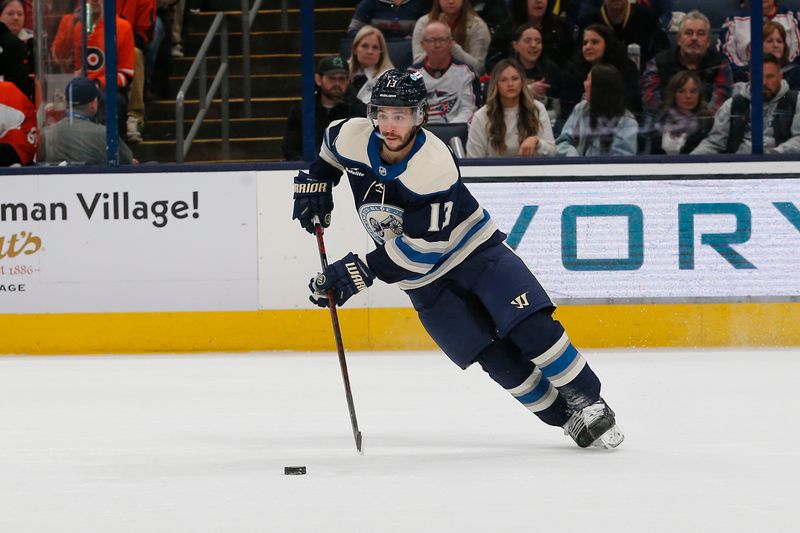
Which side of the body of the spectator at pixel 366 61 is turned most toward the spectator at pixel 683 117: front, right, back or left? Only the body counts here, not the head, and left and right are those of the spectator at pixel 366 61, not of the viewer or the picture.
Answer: left

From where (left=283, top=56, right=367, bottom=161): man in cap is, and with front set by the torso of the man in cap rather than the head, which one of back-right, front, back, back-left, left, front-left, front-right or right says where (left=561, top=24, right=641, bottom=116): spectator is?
left

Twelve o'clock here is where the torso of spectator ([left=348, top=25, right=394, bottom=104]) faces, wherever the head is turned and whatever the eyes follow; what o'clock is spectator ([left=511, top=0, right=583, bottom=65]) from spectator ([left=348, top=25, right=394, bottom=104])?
spectator ([left=511, top=0, right=583, bottom=65]) is roughly at 9 o'clock from spectator ([left=348, top=25, right=394, bottom=104]).

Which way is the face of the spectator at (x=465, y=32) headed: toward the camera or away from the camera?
toward the camera

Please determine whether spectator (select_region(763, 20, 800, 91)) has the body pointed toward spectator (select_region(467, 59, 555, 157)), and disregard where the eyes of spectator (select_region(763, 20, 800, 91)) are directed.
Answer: no

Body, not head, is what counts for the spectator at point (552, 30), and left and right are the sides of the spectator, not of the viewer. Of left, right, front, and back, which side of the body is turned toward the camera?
front

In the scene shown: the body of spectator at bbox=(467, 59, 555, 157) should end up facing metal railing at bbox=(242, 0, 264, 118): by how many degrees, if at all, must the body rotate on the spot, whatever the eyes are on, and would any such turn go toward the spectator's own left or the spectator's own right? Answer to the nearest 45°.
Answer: approximately 135° to the spectator's own right

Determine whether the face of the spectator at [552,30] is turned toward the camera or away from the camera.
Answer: toward the camera

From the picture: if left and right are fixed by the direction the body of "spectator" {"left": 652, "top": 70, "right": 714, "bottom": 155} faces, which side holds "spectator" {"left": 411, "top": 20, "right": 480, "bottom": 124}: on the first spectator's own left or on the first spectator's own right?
on the first spectator's own right

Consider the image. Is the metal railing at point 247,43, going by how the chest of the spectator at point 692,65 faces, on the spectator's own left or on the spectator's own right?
on the spectator's own right

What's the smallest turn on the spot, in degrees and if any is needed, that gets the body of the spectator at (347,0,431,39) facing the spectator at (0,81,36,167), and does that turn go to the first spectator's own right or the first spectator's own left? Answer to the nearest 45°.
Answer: approximately 90° to the first spectator's own right

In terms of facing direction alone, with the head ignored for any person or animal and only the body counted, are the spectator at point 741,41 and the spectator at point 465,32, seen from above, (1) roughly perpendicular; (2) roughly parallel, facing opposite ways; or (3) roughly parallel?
roughly parallel

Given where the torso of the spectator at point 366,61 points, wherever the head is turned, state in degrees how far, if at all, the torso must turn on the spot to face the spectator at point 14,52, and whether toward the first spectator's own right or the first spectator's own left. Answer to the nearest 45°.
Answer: approximately 90° to the first spectator's own right

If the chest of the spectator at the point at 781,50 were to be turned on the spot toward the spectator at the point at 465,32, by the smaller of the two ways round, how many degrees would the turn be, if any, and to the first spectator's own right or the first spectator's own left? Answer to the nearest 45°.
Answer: approximately 90° to the first spectator's own right

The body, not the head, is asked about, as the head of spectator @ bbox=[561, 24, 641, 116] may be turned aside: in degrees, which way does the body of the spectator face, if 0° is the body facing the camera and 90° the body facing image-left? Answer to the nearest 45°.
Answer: approximately 45°

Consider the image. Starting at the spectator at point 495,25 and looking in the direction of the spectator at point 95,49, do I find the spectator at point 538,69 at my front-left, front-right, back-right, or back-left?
back-left

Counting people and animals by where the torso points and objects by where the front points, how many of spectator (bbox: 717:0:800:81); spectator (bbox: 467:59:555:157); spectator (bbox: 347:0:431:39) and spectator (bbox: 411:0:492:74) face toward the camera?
4

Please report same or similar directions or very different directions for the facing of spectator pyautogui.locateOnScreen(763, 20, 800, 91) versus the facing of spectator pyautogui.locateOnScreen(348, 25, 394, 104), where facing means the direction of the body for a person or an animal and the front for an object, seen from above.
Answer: same or similar directions

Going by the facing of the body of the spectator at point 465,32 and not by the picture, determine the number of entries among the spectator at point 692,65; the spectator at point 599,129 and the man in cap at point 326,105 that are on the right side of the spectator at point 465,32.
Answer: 1
